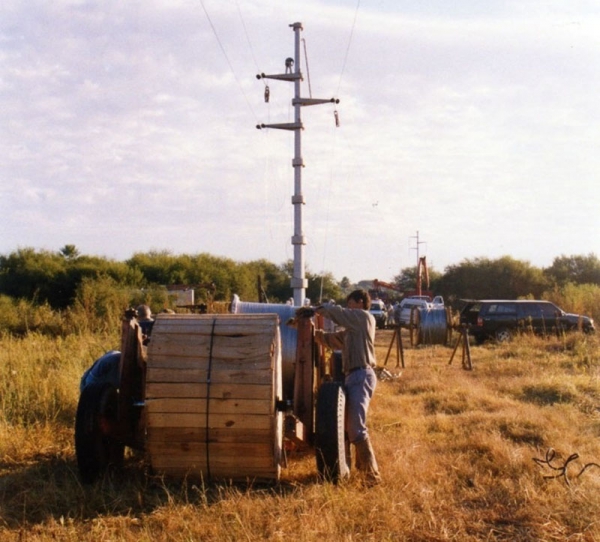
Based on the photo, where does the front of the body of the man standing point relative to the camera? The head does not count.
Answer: to the viewer's left

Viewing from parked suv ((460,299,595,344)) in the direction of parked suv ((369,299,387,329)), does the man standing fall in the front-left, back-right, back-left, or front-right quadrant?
back-left

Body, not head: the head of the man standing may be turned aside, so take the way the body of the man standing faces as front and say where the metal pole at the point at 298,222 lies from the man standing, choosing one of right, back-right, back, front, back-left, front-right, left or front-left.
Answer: right

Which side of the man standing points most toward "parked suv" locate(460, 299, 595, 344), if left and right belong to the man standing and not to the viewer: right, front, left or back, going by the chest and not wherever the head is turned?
right

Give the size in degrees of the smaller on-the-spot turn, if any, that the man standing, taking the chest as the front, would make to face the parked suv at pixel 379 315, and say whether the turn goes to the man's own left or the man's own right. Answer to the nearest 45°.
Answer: approximately 90° to the man's own right
